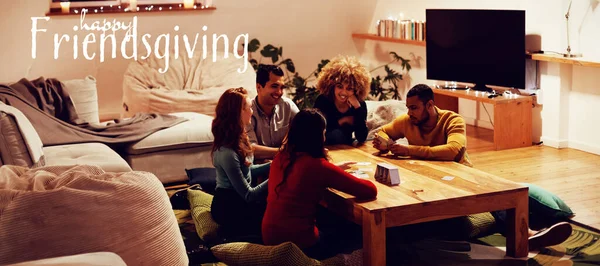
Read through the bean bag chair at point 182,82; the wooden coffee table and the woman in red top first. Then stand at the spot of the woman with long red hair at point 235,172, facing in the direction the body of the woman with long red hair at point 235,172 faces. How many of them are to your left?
1

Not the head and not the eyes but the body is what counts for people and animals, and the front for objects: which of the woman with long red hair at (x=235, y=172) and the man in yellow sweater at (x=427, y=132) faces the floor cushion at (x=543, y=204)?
the woman with long red hair

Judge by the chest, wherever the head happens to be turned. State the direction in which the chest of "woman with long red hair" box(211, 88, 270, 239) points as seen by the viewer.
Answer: to the viewer's right

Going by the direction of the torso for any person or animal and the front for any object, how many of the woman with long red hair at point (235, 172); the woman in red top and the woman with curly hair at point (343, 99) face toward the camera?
1

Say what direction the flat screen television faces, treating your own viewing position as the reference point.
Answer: facing the viewer and to the left of the viewer

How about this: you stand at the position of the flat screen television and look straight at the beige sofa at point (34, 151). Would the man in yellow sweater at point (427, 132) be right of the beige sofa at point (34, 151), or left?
left

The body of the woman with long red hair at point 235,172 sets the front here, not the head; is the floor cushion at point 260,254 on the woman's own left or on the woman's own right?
on the woman's own right

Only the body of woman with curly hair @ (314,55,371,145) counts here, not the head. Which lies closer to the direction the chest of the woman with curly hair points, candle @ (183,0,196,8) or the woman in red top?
the woman in red top

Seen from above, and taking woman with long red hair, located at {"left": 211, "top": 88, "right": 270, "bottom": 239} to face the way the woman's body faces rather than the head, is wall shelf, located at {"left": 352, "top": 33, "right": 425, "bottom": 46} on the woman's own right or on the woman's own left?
on the woman's own left

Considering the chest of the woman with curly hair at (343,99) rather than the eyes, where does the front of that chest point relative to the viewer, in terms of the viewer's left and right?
facing the viewer

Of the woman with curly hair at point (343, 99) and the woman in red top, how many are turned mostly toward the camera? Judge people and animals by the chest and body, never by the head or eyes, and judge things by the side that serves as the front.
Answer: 1

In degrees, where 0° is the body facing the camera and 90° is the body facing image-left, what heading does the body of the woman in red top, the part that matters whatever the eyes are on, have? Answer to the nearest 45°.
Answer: approximately 225°

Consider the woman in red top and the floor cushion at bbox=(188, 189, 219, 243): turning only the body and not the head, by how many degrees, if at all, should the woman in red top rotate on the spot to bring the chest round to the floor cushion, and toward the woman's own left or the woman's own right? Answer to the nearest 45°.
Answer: approximately 90° to the woman's own left

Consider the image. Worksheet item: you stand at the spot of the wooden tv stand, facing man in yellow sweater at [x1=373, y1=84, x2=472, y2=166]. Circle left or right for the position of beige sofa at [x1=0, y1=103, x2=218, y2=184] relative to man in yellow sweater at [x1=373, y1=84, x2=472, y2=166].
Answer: right
